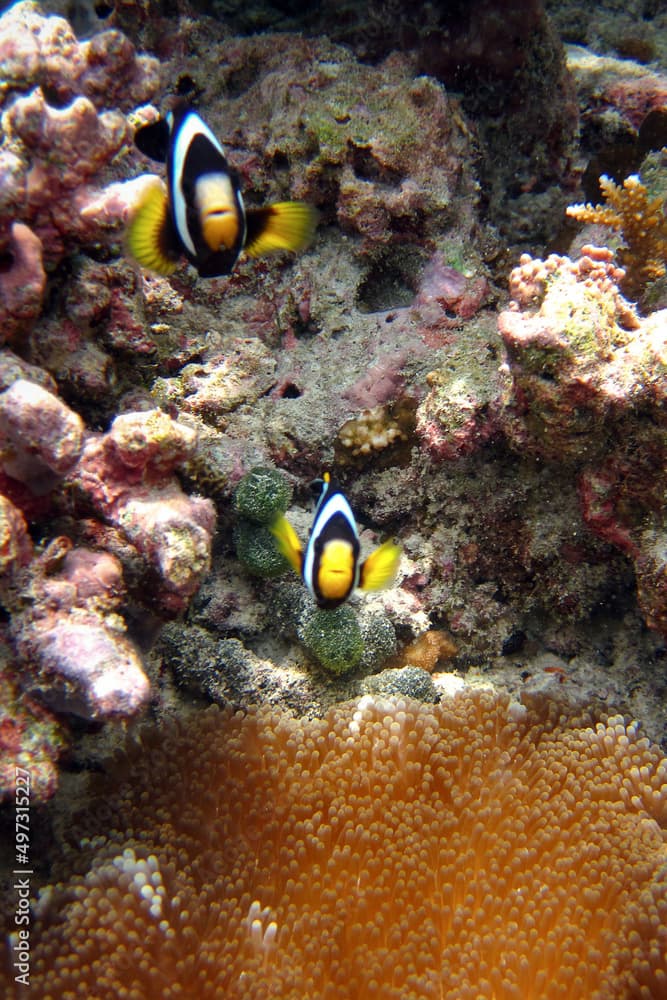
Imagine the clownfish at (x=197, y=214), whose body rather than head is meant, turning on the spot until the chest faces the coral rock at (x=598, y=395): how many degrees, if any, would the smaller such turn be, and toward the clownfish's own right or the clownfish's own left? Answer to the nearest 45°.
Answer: approximately 90° to the clownfish's own left

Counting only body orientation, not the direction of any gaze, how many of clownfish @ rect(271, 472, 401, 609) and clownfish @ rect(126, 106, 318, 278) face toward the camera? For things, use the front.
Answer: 2

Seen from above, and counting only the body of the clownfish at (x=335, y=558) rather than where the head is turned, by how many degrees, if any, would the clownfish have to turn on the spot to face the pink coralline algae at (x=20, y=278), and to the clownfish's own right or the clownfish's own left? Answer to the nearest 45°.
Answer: approximately 90° to the clownfish's own right

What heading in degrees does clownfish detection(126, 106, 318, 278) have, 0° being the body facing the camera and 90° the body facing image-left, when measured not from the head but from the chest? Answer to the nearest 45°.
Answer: approximately 0°

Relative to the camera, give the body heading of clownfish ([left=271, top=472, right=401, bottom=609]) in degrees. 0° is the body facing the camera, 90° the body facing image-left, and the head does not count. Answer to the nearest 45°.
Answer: approximately 0°
